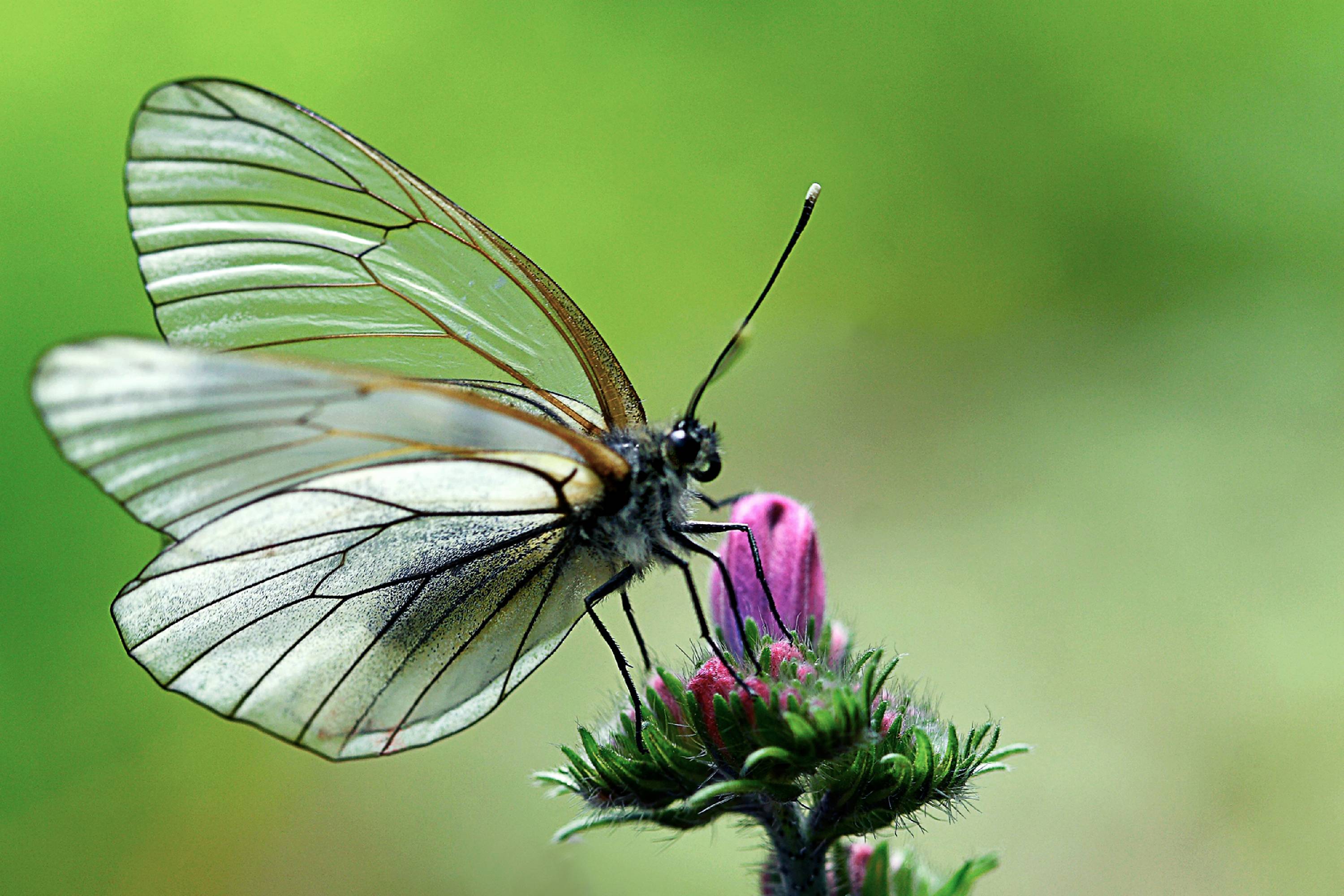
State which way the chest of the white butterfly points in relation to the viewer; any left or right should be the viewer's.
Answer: facing to the right of the viewer
